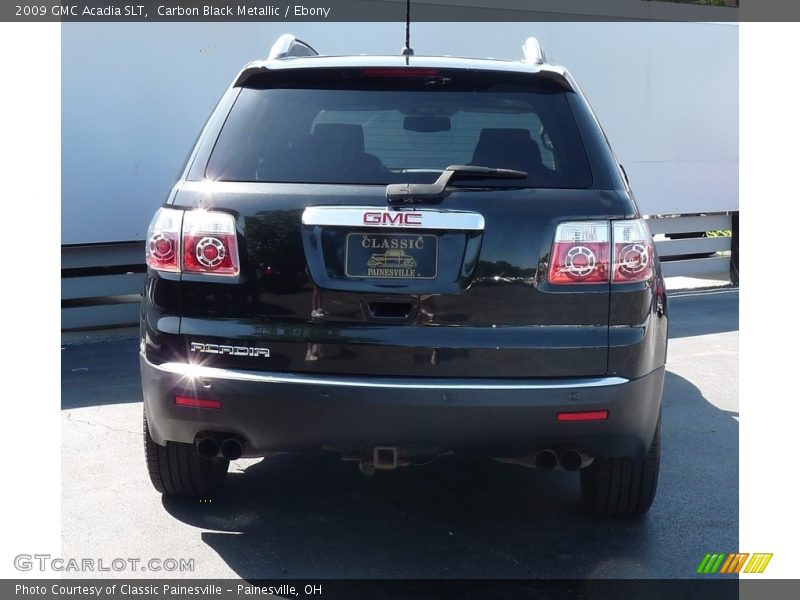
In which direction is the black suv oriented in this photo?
away from the camera
